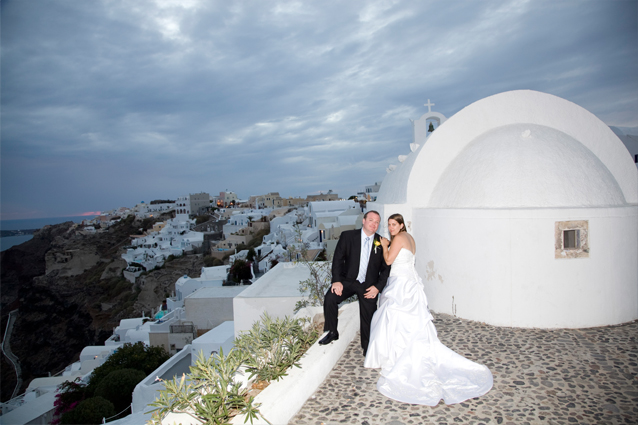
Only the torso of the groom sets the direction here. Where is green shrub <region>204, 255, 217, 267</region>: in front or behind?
behind

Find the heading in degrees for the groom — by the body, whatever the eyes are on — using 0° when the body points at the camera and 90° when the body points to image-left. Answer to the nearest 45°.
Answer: approximately 0°

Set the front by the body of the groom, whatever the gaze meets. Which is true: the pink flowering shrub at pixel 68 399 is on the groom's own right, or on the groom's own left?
on the groom's own right

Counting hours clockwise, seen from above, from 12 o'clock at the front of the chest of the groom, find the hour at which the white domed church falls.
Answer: The white domed church is roughly at 8 o'clock from the groom.

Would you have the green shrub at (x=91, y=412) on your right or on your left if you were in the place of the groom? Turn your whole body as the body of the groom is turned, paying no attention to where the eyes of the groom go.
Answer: on your right

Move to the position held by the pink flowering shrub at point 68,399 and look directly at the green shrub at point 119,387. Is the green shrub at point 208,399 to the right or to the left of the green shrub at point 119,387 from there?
right

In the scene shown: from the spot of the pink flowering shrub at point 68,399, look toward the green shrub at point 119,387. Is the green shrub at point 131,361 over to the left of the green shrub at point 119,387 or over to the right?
left
